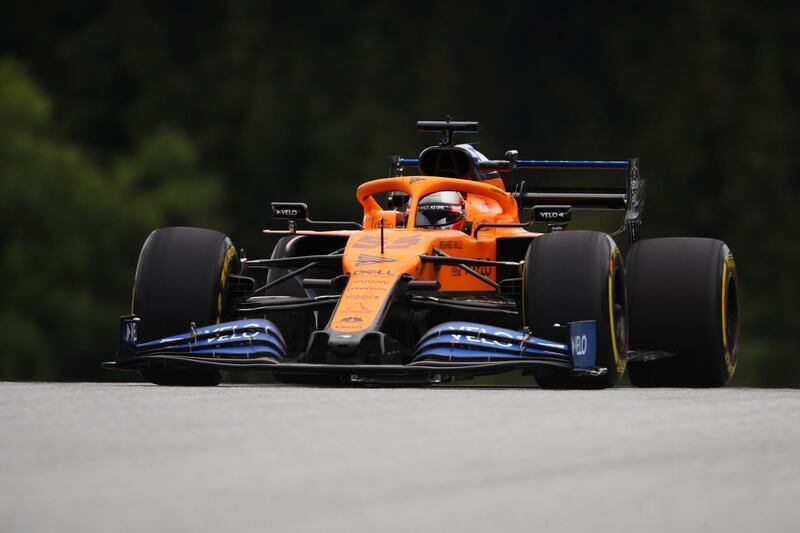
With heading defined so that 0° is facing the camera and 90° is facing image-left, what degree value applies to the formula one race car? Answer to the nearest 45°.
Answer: approximately 0°
